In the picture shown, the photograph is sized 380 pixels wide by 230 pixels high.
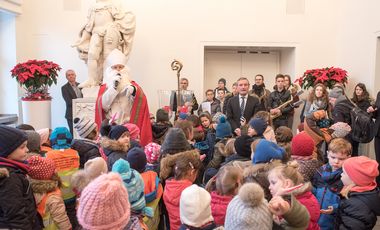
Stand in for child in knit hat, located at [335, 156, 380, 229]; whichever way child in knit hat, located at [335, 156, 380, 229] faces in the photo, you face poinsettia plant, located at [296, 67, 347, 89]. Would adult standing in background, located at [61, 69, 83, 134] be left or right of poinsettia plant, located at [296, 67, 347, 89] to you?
left

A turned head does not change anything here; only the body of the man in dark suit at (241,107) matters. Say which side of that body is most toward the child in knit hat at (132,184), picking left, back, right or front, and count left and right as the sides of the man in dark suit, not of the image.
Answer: front

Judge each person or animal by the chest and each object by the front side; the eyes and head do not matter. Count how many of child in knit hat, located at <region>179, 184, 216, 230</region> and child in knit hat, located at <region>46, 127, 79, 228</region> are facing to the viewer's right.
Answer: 0

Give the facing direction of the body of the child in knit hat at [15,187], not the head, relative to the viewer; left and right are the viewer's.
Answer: facing to the right of the viewer

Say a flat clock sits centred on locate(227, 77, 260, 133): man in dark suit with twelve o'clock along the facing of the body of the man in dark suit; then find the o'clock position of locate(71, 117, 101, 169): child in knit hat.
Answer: The child in knit hat is roughly at 1 o'clock from the man in dark suit.

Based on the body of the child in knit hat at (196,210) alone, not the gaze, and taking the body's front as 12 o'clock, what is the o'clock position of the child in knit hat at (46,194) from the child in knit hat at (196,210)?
the child in knit hat at (46,194) is roughly at 10 o'clock from the child in knit hat at (196,210).
